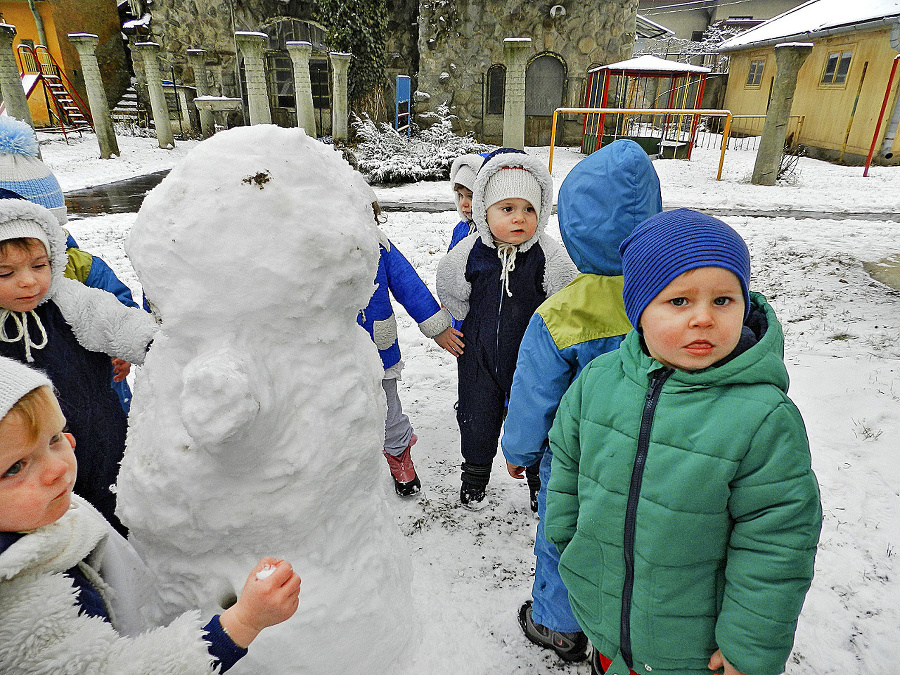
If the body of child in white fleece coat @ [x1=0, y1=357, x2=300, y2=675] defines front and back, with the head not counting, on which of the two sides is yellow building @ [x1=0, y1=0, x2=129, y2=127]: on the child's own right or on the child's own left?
on the child's own left

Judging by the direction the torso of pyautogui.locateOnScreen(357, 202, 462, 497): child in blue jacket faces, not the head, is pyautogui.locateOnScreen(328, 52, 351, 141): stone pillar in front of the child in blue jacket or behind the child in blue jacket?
behind

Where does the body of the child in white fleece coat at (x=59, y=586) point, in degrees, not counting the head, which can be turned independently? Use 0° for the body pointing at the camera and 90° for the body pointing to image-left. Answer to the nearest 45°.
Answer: approximately 315°

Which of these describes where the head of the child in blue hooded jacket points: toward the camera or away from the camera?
away from the camera

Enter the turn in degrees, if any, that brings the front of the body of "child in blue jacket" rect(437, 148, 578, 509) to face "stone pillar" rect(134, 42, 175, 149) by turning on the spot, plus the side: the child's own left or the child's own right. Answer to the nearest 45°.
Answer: approximately 135° to the child's own right

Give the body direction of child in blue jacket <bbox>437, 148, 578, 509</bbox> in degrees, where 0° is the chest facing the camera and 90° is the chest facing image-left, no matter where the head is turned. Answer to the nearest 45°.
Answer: approximately 0°

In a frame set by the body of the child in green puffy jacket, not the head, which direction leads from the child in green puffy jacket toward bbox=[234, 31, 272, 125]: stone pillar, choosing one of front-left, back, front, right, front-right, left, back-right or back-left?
right

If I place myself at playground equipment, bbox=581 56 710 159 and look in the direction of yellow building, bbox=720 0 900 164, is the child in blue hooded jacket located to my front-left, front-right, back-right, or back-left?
back-right
